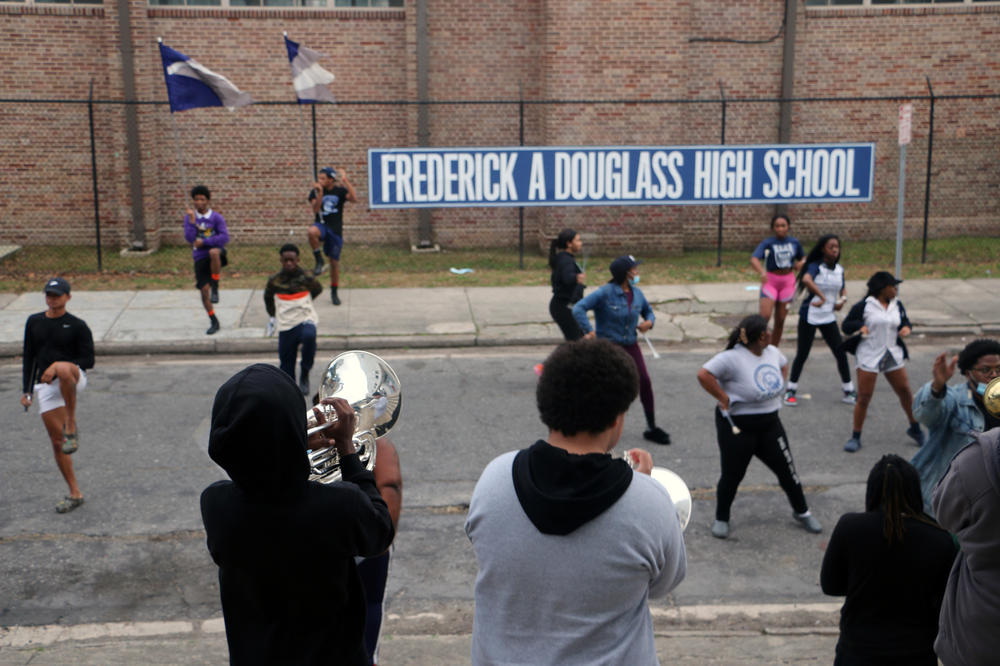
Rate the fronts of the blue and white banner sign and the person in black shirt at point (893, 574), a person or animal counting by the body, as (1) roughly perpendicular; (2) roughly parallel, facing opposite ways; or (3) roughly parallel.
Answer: roughly parallel, facing opposite ways

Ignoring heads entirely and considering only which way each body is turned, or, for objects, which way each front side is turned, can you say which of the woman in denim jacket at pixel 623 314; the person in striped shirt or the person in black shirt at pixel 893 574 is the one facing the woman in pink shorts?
the person in black shirt

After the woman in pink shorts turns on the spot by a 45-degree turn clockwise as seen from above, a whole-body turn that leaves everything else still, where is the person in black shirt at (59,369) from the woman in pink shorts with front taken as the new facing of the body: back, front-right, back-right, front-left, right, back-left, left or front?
front

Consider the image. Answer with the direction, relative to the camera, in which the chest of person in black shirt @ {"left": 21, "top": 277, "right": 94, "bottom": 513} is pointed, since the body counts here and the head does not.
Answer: toward the camera

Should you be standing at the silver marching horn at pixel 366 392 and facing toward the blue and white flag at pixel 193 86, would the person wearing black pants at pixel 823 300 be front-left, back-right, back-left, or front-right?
front-right

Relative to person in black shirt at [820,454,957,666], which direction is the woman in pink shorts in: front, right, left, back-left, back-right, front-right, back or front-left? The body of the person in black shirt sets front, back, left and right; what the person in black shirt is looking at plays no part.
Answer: front

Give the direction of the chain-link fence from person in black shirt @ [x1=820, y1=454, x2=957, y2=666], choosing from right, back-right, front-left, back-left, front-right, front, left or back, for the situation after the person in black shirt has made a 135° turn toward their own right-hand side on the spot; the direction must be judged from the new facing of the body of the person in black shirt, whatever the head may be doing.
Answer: back

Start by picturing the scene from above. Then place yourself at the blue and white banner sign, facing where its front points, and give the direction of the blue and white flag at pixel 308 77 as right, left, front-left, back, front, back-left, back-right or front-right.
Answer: right

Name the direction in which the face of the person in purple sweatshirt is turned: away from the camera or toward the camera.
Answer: toward the camera

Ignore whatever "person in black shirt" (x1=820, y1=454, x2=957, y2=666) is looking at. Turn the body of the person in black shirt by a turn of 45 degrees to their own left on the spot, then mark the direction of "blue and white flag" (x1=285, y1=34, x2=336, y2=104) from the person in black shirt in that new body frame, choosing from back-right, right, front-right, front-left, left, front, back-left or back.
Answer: front

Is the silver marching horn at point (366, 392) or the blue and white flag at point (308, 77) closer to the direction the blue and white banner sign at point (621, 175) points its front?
the silver marching horn

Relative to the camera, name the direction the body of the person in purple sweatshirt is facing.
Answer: toward the camera

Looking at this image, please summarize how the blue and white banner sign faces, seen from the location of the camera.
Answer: facing the viewer

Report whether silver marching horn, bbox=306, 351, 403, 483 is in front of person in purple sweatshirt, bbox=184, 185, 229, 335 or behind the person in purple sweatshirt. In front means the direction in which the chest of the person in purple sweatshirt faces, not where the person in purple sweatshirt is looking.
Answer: in front

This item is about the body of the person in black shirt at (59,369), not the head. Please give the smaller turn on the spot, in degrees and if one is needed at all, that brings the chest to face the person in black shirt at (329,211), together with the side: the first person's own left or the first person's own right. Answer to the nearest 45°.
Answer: approximately 135° to the first person's own left

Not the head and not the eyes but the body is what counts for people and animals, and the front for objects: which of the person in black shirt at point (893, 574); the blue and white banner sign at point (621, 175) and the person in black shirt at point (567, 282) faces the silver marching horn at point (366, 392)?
the blue and white banner sign
